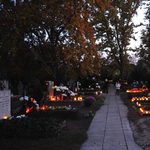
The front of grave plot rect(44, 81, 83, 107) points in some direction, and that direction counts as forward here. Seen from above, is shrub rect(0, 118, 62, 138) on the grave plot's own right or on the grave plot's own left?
on the grave plot's own right

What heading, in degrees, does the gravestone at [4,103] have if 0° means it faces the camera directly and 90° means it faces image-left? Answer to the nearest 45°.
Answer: approximately 315°

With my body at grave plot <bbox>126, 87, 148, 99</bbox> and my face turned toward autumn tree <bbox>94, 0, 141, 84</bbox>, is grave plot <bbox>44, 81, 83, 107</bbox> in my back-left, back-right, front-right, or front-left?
back-left

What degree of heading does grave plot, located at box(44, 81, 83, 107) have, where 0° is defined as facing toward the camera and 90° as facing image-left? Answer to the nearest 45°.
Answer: approximately 270°

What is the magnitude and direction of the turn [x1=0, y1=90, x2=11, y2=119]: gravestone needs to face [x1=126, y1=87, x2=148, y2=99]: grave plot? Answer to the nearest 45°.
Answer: approximately 90° to its left

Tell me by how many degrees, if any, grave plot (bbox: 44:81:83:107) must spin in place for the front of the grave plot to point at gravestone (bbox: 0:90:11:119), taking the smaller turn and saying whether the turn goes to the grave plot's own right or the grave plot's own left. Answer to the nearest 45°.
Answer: approximately 90° to the grave plot's own right

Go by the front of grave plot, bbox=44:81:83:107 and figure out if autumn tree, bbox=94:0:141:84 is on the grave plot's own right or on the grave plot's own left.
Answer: on the grave plot's own left

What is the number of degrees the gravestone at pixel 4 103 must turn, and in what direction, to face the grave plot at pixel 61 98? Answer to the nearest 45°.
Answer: approximately 90° to its left

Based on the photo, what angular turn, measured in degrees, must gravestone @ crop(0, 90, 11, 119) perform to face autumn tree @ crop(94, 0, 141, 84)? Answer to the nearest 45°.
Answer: approximately 90° to its left
